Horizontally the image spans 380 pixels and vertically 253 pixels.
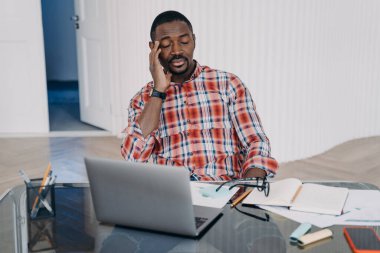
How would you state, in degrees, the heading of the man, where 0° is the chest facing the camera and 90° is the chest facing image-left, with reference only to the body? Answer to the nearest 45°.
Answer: approximately 0°

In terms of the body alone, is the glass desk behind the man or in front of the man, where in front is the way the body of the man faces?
in front

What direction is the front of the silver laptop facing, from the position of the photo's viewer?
facing away from the viewer and to the right of the viewer

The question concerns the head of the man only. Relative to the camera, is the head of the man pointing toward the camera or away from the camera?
toward the camera

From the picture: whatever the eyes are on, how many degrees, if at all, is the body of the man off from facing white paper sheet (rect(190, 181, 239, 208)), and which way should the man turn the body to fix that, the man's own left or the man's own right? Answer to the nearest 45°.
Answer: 0° — they already face it

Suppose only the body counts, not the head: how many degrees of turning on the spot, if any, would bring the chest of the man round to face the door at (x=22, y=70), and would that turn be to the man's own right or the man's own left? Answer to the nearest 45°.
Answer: approximately 135° to the man's own right

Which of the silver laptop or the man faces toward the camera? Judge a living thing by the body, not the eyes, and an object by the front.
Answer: the man

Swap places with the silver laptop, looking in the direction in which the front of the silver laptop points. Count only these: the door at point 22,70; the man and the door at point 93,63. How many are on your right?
0

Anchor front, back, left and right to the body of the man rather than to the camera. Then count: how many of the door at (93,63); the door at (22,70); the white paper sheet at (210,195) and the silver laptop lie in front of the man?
2

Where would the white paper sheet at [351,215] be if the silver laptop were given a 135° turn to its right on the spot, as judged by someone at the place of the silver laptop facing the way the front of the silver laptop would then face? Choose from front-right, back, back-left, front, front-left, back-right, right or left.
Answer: left

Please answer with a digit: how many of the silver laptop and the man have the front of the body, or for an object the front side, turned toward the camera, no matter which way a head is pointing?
1

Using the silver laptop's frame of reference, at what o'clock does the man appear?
The man is roughly at 11 o'clock from the silver laptop.

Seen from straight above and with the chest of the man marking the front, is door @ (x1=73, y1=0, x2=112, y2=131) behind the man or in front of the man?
behind

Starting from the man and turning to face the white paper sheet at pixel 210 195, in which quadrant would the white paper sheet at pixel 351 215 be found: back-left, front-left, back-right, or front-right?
front-left
